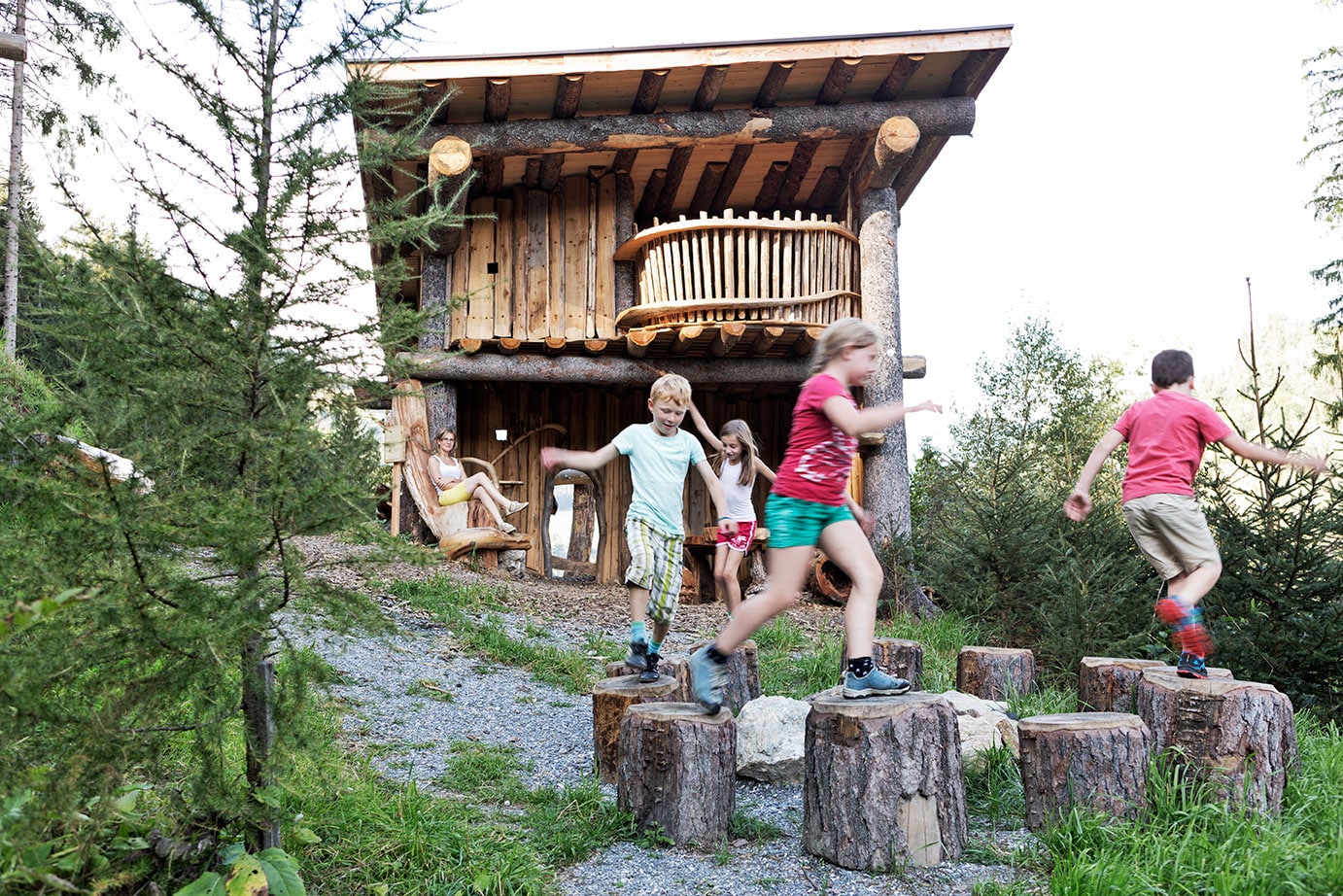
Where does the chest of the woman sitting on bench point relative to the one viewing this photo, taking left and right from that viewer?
facing the viewer and to the right of the viewer

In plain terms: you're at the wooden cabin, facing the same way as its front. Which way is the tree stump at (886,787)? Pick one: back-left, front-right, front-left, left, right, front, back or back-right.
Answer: front

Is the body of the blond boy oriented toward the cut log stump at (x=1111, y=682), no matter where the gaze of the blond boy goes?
no

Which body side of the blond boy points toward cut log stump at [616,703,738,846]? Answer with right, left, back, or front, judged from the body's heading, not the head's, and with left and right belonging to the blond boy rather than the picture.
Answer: front

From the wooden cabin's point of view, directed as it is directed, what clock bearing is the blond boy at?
The blond boy is roughly at 12 o'clock from the wooden cabin.

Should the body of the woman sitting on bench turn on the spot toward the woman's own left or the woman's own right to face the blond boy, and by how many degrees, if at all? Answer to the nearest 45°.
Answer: approximately 45° to the woman's own right

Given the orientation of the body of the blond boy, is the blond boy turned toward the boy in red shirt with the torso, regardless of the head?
no

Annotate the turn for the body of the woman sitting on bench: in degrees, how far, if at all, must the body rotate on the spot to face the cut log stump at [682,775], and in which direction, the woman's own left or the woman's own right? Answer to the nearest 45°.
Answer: approximately 45° to the woman's own right

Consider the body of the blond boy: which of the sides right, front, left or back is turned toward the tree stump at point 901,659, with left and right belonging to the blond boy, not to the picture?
left

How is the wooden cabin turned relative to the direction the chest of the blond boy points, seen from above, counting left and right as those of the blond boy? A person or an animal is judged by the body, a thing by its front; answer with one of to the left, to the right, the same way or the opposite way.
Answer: the same way

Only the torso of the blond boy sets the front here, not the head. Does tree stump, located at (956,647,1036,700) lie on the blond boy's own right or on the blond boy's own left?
on the blond boy's own left

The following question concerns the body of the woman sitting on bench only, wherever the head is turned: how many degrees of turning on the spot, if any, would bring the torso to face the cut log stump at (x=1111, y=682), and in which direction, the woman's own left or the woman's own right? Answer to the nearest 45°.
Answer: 0° — they already face it

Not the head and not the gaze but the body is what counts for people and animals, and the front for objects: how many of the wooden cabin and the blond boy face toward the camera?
2

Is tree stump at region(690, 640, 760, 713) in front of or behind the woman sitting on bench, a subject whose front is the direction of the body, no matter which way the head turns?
in front

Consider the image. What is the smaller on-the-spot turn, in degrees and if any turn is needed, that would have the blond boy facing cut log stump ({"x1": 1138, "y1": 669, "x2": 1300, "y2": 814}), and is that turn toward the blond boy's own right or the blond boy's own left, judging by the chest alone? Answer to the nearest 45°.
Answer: approximately 45° to the blond boy's own left

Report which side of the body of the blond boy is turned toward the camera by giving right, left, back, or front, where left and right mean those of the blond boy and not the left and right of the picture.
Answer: front

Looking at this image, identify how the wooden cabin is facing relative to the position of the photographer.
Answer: facing the viewer
